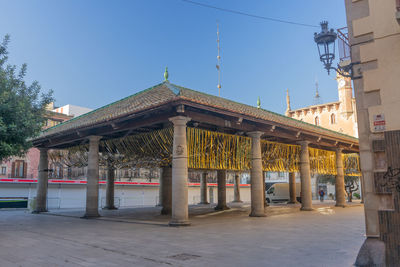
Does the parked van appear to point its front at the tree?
no

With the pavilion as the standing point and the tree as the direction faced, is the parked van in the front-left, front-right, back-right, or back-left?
back-right

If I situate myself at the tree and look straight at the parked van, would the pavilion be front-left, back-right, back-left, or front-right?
front-right

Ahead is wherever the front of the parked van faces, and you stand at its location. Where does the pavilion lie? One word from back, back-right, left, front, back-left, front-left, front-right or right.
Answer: left

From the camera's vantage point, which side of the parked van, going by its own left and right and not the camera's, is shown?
left
